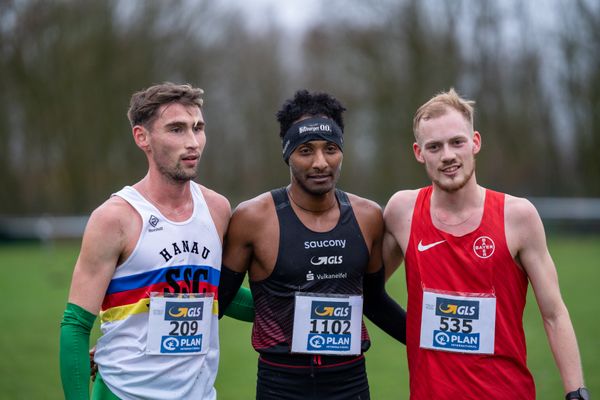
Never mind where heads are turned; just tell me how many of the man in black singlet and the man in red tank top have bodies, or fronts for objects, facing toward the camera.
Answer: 2

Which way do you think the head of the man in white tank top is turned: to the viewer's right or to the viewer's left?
to the viewer's right

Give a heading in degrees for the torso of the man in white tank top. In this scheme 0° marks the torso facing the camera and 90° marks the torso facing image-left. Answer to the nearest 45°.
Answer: approximately 315°

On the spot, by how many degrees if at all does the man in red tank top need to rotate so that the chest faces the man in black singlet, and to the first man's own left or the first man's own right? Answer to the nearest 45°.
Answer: approximately 90° to the first man's own right

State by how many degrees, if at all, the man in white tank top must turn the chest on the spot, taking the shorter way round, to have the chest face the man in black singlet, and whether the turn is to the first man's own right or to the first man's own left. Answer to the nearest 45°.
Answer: approximately 45° to the first man's own left

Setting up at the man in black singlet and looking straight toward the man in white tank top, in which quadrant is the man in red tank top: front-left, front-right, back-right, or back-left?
back-left

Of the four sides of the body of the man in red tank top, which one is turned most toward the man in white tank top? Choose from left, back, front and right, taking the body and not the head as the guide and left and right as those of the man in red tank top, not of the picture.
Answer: right

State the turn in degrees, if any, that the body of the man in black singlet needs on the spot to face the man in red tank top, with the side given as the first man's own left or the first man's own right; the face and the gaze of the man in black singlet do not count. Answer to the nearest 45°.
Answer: approximately 90° to the first man's own left

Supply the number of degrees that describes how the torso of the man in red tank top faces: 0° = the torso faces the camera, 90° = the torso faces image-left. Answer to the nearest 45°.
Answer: approximately 0°

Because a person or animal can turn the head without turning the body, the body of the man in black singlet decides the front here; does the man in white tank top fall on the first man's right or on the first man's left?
on the first man's right
